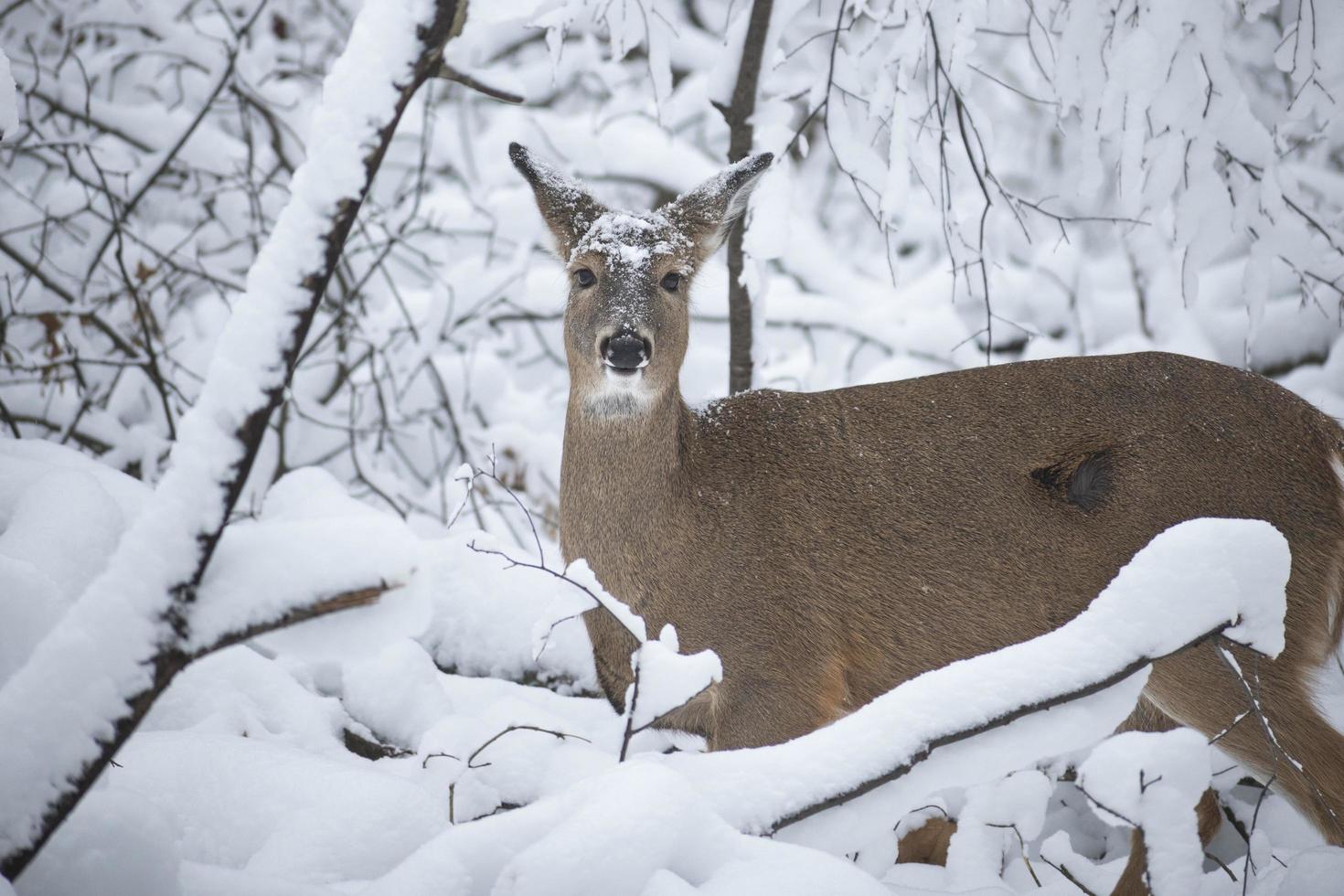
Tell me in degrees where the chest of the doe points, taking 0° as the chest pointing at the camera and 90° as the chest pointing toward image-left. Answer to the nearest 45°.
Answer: approximately 90°

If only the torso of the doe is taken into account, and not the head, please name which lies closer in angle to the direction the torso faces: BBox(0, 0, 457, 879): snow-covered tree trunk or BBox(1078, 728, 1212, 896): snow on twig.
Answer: the snow-covered tree trunk

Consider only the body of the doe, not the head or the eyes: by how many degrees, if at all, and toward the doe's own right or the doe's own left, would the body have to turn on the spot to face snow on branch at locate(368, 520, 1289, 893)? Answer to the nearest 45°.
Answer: approximately 90° to the doe's own left
